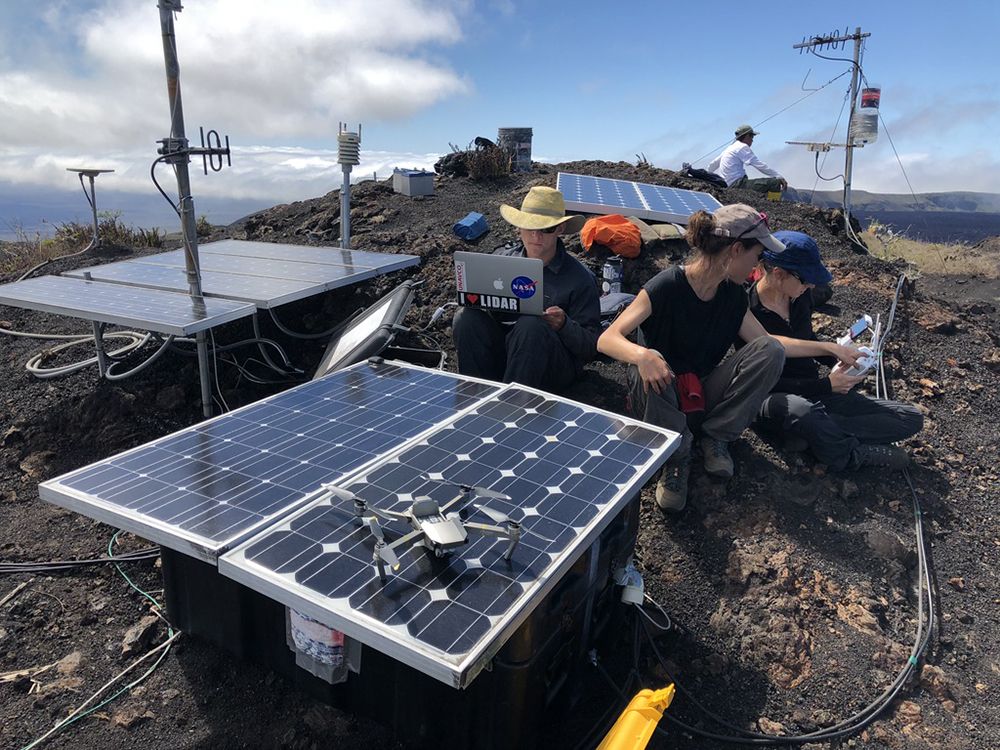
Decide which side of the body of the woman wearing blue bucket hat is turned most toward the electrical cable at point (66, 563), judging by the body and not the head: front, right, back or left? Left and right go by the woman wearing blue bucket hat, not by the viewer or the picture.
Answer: right

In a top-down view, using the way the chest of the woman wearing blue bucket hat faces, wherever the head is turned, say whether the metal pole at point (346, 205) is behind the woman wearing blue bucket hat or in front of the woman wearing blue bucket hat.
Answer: behind

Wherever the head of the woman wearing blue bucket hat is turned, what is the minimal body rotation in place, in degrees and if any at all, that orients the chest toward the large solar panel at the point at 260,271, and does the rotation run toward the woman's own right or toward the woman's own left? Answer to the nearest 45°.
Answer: approximately 135° to the woman's own right

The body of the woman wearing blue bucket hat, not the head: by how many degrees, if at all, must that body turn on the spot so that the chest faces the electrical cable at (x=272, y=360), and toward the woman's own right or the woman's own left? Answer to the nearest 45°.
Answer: approximately 135° to the woman's own right

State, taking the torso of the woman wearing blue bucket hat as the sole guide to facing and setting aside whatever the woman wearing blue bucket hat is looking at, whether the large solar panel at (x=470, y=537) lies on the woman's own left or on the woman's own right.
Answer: on the woman's own right

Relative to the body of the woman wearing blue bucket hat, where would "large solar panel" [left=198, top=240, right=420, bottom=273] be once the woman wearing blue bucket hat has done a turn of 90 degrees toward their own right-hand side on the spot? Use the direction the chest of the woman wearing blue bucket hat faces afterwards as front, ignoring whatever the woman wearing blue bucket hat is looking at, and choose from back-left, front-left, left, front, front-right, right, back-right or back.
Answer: front-right

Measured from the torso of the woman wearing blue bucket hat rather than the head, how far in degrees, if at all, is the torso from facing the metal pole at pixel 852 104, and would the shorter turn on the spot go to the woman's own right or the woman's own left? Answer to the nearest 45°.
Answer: approximately 135° to the woman's own left

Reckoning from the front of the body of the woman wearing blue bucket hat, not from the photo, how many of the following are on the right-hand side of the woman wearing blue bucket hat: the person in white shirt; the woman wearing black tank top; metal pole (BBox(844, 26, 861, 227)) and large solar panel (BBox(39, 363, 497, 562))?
2

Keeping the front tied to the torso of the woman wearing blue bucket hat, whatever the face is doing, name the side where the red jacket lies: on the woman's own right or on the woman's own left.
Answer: on the woman's own right

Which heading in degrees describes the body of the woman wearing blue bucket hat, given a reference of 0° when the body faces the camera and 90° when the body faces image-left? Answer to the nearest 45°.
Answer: approximately 315°

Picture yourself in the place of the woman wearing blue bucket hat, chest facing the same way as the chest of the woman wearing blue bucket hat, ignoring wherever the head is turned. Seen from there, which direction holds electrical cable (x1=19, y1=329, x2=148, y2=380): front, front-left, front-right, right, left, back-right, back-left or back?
back-right

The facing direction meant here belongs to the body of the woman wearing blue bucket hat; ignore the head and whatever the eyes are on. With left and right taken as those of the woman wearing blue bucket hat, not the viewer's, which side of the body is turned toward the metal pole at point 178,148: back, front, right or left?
right

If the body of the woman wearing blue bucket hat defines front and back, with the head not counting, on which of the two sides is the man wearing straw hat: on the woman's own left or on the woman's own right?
on the woman's own right

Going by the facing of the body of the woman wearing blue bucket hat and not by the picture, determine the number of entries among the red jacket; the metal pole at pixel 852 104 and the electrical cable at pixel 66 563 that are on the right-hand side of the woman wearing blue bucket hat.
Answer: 2

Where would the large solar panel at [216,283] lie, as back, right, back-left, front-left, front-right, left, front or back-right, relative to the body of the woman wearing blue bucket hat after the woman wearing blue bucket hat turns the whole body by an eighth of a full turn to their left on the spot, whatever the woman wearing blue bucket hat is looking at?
back
